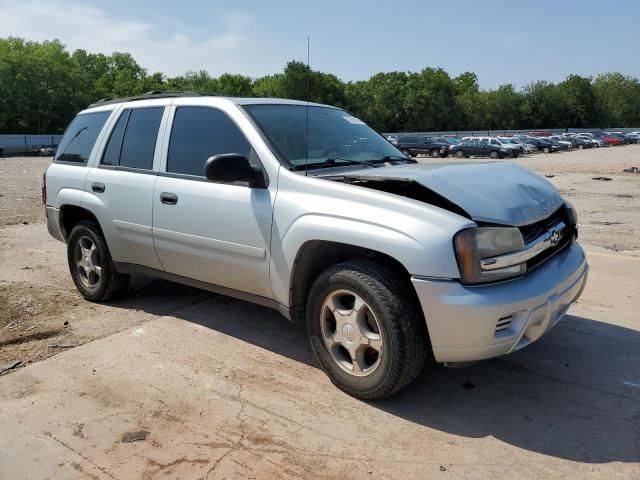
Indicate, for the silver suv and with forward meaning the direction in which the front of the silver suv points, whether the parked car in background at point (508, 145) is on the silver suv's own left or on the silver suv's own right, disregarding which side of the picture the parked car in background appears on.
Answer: on the silver suv's own left

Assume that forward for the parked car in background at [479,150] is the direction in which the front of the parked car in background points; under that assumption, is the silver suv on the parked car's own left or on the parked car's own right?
on the parked car's own right

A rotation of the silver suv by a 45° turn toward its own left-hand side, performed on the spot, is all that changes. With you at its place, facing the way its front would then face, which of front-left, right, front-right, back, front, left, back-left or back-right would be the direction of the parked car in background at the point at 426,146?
left

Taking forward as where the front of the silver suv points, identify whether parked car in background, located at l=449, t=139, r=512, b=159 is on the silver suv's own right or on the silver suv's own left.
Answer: on the silver suv's own left

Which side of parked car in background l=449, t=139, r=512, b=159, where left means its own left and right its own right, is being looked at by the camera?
right

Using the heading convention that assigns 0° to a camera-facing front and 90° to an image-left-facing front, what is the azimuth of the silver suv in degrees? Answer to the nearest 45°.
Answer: approximately 315°
